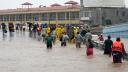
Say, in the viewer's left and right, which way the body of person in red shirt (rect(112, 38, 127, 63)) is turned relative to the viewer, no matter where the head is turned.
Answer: facing away from the viewer
